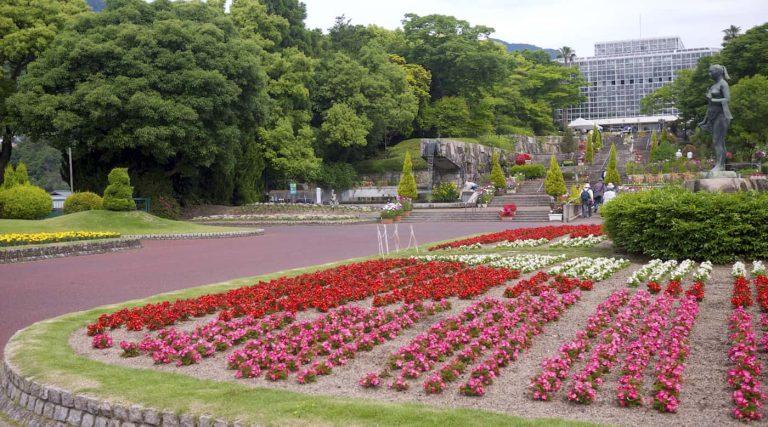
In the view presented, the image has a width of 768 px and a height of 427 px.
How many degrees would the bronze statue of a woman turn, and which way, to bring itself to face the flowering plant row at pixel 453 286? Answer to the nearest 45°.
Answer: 0° — it already faces it

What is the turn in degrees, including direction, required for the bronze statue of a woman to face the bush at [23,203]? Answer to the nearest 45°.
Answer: approximately 45° to its right

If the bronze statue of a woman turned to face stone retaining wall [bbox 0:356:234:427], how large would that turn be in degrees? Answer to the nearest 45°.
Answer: approximately 45° to its left

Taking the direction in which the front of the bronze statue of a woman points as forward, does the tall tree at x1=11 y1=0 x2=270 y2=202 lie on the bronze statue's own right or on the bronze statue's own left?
on the bronze statue's own right

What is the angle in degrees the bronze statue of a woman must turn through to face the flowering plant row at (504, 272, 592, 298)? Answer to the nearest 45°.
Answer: approximately 45° to its left

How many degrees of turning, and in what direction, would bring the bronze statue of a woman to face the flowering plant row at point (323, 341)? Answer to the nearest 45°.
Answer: approximately 45° to its left

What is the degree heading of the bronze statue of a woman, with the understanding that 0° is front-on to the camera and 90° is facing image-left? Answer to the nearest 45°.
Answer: approximately 45°

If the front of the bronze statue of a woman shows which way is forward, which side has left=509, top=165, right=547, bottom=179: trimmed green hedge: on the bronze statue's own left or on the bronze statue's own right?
on the bronze statue's own right

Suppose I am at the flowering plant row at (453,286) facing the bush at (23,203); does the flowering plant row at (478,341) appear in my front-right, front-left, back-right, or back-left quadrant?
back-left

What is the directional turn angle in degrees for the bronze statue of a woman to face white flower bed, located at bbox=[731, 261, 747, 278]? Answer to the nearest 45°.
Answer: approximately 45° to its left

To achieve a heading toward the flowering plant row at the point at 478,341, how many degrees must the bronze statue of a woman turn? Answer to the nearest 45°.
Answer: approximately 45° to its left
